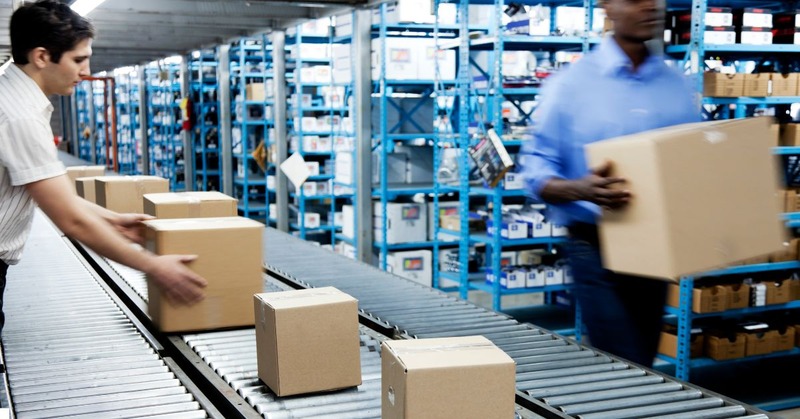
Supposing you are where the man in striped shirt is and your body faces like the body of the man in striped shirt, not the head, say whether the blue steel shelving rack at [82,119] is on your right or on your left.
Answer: on your left

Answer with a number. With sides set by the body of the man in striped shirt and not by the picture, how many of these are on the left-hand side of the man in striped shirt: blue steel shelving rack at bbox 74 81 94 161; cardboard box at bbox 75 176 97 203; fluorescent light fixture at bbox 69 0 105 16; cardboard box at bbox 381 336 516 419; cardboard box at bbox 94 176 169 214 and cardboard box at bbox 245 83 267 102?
5

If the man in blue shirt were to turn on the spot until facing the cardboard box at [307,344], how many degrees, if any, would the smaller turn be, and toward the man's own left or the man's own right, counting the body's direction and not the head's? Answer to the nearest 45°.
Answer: approximately 90° to the man's own right

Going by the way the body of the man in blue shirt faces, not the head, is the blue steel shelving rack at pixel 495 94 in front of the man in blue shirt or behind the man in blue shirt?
behind

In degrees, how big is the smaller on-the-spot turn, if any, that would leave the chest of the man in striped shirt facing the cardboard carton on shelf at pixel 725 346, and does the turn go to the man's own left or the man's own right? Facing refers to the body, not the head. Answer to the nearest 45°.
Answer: approximately 45° to the man's own left

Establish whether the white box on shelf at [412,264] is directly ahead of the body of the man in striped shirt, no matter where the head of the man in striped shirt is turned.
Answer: no

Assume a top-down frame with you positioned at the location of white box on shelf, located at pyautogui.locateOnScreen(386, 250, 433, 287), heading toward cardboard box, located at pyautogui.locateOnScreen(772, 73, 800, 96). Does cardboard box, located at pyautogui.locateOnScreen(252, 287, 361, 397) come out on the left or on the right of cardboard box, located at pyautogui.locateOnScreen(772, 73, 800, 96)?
right

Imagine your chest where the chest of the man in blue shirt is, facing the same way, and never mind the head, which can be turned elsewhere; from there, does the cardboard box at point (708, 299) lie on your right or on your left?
on your left

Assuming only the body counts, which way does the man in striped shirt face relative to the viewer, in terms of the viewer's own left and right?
facing to the right of the viewer

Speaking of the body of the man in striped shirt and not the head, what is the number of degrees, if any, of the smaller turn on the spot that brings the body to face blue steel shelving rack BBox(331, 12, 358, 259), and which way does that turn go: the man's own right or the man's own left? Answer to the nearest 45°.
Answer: approximately 45° to the man's own left

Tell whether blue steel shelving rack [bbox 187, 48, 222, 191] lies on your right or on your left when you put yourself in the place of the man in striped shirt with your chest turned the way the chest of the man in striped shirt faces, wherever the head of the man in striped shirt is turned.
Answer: on your left

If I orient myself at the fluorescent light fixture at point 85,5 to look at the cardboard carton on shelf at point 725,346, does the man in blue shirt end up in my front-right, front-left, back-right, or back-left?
front-right
